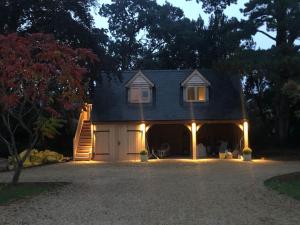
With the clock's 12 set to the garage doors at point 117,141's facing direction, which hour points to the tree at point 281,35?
The tree is roughly at 9 o'clock from the garage doors.

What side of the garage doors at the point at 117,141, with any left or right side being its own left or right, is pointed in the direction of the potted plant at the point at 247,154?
left

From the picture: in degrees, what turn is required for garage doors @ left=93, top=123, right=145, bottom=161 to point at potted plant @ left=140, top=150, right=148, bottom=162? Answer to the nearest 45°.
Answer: approximately 45° to its left

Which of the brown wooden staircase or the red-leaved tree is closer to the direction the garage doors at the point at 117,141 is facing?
the red-leaved tree

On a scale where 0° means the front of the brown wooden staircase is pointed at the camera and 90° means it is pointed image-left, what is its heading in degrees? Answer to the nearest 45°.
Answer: approximately 0°

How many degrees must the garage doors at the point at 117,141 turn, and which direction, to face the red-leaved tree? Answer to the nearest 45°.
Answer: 0° — it already faces it

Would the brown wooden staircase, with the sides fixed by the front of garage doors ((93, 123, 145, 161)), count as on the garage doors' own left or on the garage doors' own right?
on the garage doors' own right

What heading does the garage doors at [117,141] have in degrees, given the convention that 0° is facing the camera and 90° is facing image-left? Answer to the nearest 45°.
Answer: approximately 0°

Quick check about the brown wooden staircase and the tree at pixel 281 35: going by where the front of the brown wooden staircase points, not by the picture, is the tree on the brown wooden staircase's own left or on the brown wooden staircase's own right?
on the brown wooden staircase's own left

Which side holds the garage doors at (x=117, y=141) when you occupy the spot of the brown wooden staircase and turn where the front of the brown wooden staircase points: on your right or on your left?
on your left
